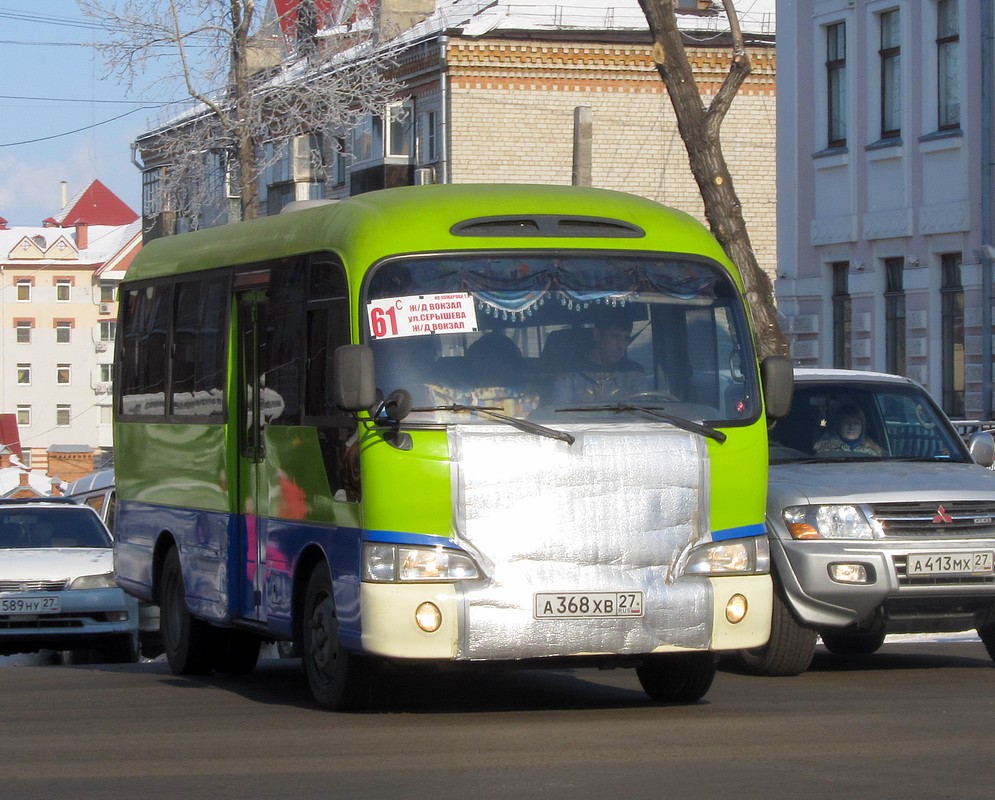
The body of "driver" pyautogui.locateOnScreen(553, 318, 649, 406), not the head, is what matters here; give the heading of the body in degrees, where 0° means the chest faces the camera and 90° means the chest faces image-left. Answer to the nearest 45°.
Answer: approximately 0°

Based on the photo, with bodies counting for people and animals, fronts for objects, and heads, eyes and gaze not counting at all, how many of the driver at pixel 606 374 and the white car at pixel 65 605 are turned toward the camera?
2

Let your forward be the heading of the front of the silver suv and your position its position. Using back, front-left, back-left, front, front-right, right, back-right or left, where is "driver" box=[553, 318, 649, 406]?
right

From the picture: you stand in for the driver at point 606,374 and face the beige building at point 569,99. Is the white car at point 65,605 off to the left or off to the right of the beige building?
left

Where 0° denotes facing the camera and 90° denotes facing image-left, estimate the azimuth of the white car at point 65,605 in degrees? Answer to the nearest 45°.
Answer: approximately 0°

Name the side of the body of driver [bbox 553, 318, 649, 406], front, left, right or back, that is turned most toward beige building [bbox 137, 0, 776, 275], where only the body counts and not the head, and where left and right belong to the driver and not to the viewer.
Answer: back

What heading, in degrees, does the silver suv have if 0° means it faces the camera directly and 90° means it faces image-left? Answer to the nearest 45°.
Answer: approximately 315°

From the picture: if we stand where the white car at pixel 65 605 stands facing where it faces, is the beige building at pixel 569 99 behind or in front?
behind

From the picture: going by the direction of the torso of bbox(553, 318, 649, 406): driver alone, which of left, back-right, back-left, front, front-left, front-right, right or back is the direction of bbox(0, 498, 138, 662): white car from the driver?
back-right
